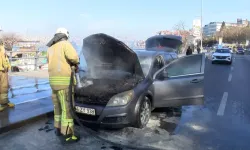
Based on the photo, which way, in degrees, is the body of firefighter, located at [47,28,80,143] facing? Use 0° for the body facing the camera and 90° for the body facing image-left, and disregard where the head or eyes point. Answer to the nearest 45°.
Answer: approximately 225°

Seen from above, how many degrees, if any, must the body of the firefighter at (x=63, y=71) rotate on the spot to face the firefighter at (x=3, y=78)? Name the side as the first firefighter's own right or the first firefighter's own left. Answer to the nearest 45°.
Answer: approximately 90° to the first firefighter's own left

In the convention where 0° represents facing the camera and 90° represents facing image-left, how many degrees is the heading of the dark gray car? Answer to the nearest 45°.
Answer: approximately 45°

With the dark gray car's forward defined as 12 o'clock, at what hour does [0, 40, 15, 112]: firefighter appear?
The firefighter is roughly at 2 o'clock from the dark gray car.

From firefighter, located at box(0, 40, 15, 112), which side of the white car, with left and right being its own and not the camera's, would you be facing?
front

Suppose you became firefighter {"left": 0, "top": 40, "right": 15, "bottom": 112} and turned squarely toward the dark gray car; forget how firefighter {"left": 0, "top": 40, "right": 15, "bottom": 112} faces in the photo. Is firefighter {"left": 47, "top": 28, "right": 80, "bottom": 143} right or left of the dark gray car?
right

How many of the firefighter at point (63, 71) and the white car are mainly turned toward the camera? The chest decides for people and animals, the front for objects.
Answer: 1

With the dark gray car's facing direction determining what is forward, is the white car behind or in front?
behind

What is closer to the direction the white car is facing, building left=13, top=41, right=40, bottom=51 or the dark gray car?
the dark gray car

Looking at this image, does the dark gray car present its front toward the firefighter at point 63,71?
yes

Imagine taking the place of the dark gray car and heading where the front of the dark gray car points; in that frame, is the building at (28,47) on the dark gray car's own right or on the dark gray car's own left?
on the dark gray car's own right
